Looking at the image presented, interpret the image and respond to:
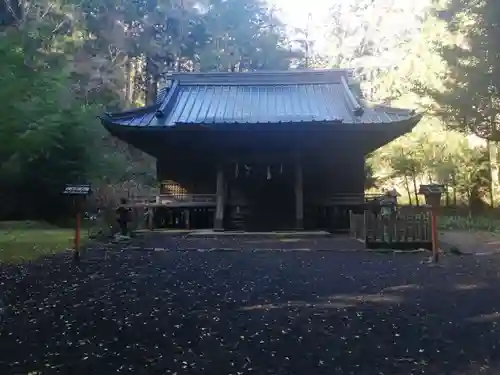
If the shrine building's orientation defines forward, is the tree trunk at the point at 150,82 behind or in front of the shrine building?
behind

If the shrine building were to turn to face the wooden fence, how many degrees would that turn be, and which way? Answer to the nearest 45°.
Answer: approximately 45° to its left

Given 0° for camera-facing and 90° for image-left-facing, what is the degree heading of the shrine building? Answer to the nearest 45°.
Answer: approximately 0°

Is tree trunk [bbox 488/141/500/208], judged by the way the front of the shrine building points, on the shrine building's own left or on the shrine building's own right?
on the shrine building's own left
